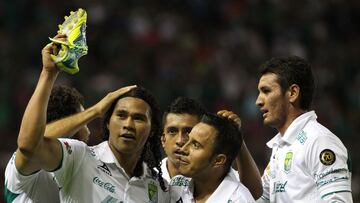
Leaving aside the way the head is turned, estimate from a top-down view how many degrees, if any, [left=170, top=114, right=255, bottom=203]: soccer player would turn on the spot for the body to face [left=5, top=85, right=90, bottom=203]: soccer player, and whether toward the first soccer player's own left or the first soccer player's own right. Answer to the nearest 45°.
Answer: approximately 45° to the first soccer player's own right

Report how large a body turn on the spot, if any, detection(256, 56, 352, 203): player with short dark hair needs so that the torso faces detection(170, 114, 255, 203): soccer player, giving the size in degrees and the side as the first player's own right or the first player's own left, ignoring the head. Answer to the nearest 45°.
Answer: approximately 45° to the first player's own right

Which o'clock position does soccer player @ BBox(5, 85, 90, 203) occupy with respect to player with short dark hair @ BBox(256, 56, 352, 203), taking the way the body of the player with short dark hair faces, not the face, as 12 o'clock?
The soccer player is roughly at 1 o'clock from the player with short dark hair.

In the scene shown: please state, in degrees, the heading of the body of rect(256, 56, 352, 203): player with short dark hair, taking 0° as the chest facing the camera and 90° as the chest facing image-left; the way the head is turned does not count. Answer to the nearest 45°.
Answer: approximately 45°

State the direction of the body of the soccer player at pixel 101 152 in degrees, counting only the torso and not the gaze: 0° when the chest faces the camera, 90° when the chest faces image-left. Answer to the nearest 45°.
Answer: approximately 315°
